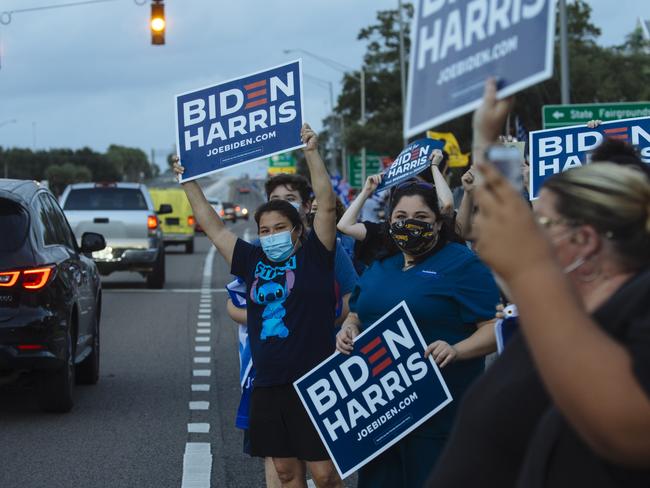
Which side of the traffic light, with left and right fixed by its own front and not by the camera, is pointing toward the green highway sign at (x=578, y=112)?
left

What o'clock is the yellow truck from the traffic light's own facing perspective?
The yellow truck is roughly at 6 o'clock from the traffic light.
